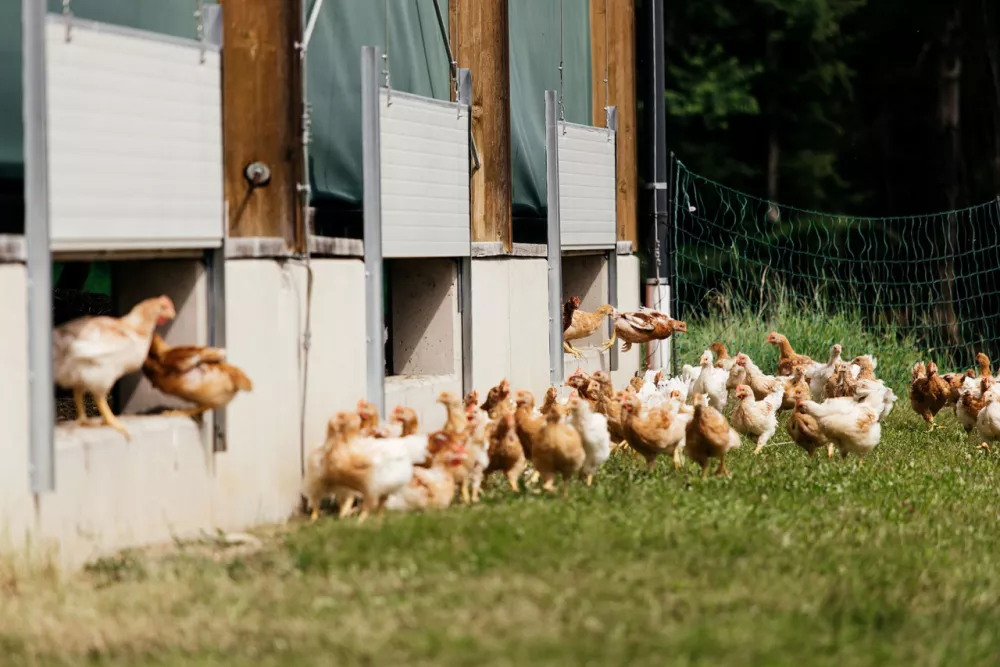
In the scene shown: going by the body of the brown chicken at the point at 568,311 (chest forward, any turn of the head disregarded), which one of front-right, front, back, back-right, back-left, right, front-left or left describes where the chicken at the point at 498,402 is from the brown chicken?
right

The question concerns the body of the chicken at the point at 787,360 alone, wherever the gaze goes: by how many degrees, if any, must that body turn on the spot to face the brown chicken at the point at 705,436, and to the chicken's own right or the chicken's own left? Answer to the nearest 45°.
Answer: approximately 90° to the chicken's own left

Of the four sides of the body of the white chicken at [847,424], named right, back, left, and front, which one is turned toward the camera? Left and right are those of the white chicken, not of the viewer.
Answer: left

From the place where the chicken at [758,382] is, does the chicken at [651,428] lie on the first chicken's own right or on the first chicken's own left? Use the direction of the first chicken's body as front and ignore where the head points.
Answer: on the first chicken's own left

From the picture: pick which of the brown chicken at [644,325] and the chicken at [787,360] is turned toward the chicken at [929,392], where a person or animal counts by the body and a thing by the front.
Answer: the brown chicken

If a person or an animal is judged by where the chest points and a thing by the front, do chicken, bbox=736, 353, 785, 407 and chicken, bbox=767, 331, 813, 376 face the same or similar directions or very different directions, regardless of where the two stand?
same or similar directions

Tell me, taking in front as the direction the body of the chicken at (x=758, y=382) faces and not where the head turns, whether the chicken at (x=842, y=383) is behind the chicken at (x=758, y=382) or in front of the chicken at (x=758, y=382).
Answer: behind

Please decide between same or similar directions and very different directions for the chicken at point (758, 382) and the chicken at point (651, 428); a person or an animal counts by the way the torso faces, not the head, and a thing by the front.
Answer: same or similar directions

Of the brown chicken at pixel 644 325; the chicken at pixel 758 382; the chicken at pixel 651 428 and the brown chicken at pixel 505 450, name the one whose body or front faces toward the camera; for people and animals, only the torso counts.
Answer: the brown chicken at pixel 505 450

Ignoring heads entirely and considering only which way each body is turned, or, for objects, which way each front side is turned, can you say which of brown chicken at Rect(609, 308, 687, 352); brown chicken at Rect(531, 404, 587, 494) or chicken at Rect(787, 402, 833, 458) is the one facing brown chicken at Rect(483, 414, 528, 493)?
the chicken

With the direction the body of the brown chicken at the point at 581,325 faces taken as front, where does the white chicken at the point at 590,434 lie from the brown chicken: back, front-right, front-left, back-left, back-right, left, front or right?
right

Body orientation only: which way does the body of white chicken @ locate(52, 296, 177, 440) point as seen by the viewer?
to the viewer's right

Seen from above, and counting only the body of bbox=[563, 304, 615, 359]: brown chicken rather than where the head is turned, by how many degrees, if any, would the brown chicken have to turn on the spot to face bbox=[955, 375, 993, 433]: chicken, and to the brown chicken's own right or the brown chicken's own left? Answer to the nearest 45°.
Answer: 0° — it already faces it

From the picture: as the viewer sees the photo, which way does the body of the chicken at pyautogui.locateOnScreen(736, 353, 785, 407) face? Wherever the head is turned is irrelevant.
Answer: to the viewer's left
